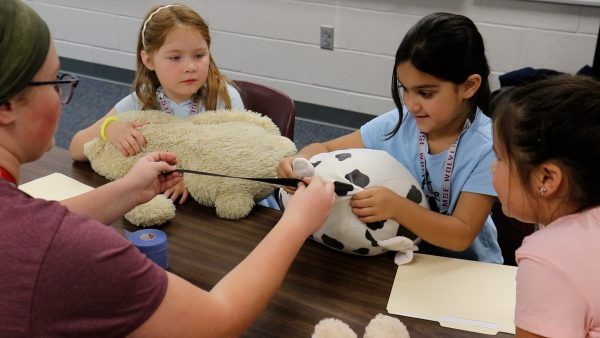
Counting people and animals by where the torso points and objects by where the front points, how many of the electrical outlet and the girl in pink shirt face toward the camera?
1

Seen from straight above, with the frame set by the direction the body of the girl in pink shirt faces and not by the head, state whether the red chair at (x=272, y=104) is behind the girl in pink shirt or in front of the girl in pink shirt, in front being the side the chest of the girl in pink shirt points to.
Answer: in front

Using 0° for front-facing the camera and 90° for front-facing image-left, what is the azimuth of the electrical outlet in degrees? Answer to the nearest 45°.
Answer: approximately 0°

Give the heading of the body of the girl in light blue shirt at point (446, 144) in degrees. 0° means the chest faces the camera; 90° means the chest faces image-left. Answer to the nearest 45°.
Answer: approximately 45°

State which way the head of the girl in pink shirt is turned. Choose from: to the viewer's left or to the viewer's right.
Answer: to the viewer's left

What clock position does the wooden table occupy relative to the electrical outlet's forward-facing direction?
The wooden table is roughly at 12 o'clock from the electrical outlet.

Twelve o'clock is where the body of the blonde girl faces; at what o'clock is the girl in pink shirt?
The girl in pink shirt is roughly at 11 o'clock from the blonde girl.

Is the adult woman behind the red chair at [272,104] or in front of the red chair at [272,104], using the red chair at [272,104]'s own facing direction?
in front

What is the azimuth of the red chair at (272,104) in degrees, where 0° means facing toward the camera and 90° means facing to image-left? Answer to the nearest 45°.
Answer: approximately 45°

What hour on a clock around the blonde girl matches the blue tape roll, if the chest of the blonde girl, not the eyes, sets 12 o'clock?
The blue tape roll is roughly at 12 o'clock from the blonde girl.

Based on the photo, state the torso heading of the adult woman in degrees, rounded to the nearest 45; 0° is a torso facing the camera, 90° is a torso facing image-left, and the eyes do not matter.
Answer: approximately 225°
